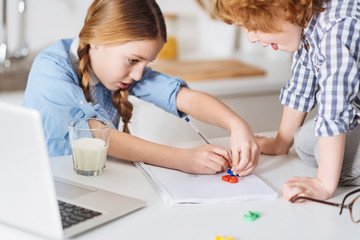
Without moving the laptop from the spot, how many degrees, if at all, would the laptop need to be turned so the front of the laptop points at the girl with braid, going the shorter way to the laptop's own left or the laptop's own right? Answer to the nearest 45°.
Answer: approximately 45° to the laptop's own left

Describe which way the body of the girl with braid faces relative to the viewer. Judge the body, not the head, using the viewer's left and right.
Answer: facing the viewer and to the right of the viewer

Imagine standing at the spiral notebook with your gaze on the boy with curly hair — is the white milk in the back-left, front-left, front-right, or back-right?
back-left

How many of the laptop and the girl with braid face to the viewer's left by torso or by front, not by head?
0

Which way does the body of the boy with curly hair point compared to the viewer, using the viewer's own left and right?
facing the viewer and to the left of the viewer

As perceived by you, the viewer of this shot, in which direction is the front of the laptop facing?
facing away from the viewer and to the right of the viewer

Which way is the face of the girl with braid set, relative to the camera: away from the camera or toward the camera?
toward the camera

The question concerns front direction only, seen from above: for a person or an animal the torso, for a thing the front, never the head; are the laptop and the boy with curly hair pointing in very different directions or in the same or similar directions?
very different directions

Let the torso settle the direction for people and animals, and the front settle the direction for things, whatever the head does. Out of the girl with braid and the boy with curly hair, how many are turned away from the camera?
0
